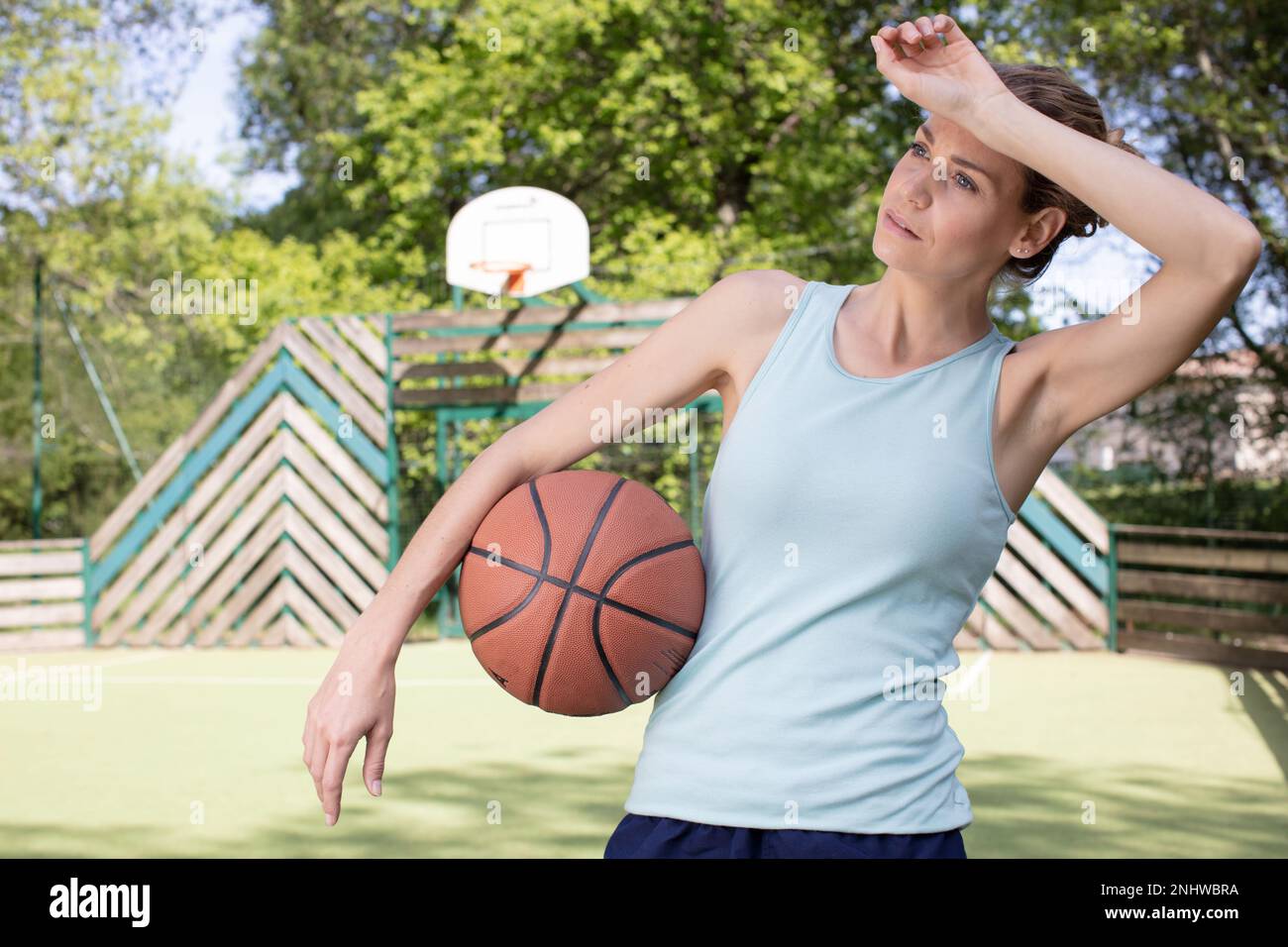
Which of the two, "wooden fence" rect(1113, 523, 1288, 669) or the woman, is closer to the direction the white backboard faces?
the woman

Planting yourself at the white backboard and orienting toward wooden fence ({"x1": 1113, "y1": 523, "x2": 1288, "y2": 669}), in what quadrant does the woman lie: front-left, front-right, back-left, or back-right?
front-right

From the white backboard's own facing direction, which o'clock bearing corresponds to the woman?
The woman is roughly at 12 o'clock from the white backboard.

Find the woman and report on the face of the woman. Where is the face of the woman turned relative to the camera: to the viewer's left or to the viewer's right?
to the viewer's left

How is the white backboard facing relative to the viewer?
toward the camera

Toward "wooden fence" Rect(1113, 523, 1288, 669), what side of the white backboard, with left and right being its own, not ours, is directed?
left
